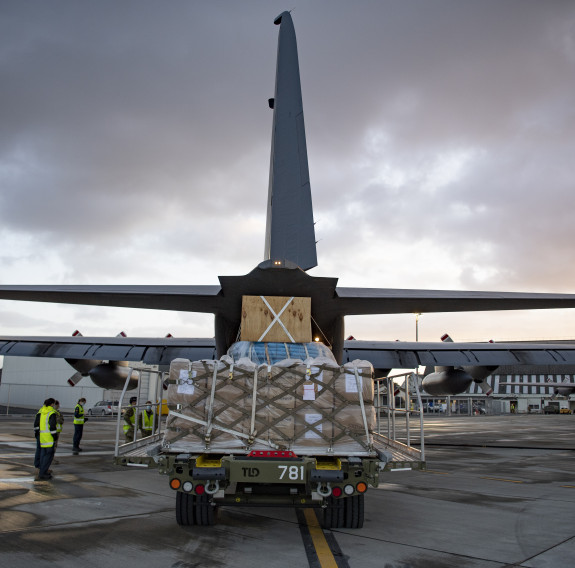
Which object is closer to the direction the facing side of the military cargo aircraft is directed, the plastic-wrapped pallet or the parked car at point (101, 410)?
the parked car

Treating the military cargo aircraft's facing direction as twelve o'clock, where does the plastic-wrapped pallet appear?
The plastic-wrapped pallet is roughly at 6 o'clock from the military cargo aircraft.

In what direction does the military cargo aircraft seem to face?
away from the camera
